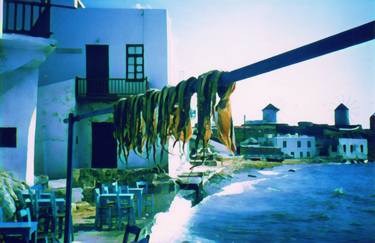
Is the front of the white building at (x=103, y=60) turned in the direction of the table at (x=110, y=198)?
yes

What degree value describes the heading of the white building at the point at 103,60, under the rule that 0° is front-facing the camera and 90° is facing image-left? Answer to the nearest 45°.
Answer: approximately 0°

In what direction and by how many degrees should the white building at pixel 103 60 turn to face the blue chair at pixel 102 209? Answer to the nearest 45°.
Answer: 0° — it already faces it
